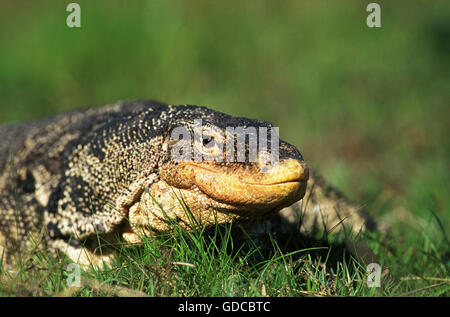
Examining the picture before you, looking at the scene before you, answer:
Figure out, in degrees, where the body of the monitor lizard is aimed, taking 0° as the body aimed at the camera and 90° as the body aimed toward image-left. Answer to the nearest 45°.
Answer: approximately 315°
